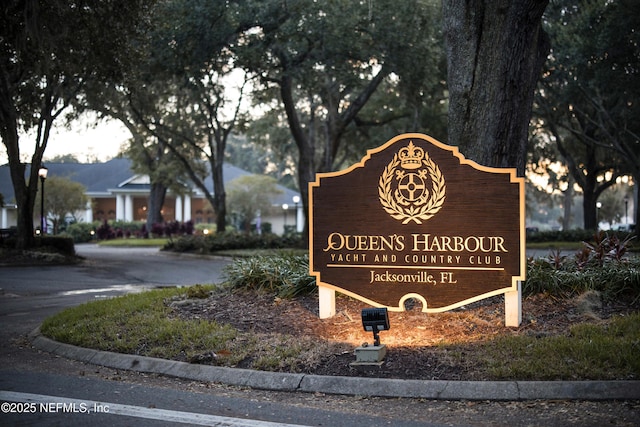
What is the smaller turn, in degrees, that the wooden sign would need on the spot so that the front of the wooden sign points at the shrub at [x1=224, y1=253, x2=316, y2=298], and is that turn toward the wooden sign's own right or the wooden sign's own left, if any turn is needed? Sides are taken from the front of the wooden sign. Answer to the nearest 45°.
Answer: approximately 135° to the wooden sign's own right

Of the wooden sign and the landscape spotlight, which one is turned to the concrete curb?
the wooden sign

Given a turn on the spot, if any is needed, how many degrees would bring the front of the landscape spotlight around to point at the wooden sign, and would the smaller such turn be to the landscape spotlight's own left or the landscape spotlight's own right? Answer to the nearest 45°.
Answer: approximately 45° to the landscape spotlight's own right

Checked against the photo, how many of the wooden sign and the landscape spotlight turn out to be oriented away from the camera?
1

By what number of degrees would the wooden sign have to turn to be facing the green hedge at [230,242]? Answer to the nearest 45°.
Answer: approximately 180°

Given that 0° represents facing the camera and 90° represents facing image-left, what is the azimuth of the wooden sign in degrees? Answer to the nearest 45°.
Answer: approximately 0°

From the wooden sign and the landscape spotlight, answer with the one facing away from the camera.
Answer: the landscape spotlight

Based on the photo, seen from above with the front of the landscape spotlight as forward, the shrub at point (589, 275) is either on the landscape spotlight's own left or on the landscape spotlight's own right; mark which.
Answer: on the landscape spotlight's own right

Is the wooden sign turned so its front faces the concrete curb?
yes

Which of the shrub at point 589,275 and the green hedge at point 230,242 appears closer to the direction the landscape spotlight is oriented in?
the green hedge

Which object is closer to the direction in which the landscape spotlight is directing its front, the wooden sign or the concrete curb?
the wooden sign

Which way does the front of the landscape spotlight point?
away from the camera

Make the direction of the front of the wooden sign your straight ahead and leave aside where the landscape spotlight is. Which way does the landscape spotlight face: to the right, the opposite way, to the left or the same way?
the opposite way
